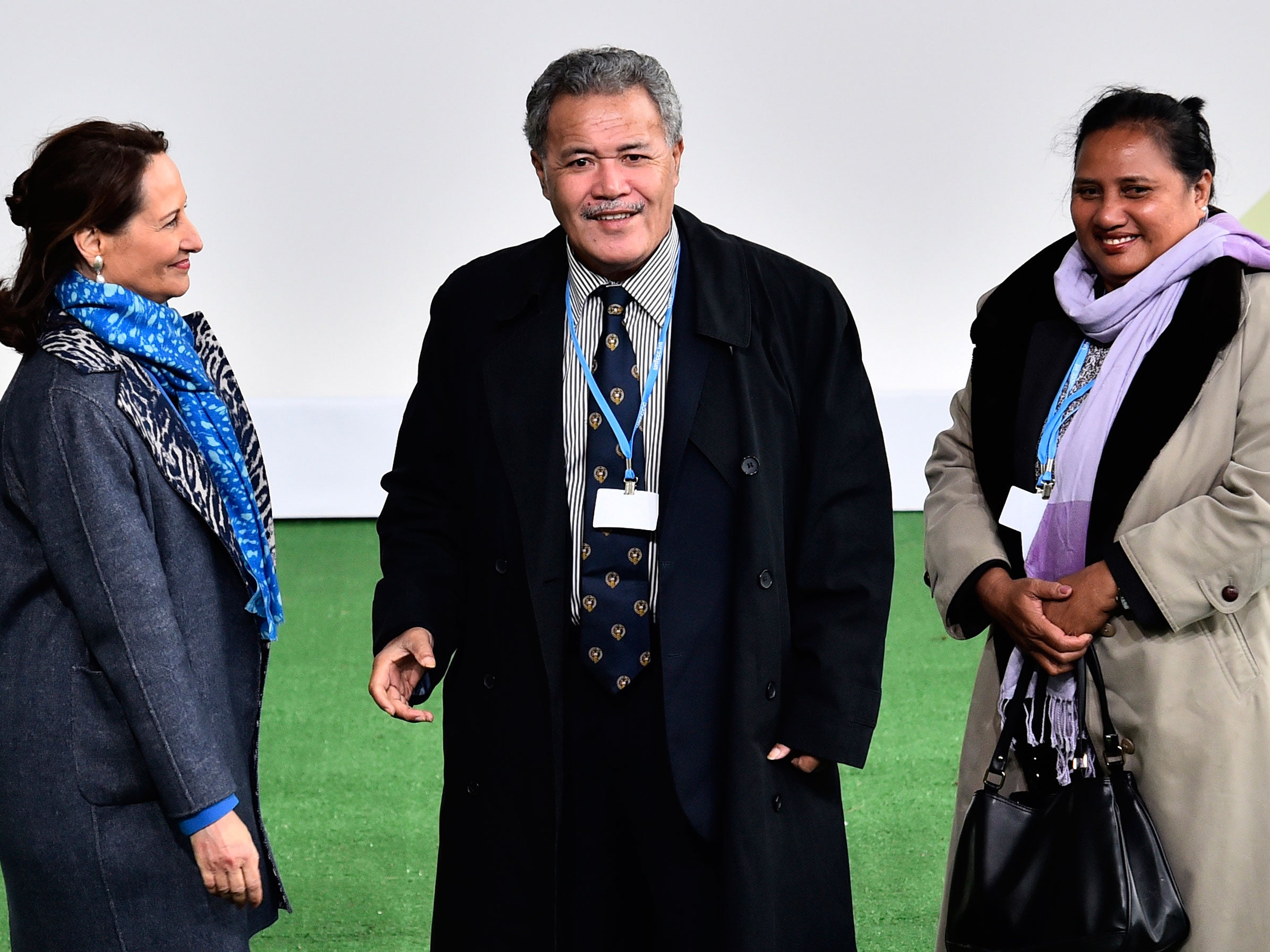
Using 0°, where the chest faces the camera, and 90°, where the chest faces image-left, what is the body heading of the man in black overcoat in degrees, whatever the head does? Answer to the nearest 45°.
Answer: approximately 0°

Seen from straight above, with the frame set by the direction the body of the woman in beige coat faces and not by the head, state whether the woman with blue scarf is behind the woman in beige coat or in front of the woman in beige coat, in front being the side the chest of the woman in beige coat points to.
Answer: in front

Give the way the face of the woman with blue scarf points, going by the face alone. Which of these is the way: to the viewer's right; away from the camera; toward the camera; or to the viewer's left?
to the viewer's right

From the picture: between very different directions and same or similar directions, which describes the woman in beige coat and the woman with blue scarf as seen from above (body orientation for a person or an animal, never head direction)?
very different directions

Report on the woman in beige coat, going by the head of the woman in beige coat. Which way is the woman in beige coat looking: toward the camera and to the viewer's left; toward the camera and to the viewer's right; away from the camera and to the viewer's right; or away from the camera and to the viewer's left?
toward the camera and to the viewer's left

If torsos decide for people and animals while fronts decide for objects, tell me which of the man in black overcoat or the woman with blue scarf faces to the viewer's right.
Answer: the woman with blue scarf

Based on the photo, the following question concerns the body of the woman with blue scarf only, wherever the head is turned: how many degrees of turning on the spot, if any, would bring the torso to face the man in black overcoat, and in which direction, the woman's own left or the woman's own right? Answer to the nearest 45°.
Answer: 0° — they already face them

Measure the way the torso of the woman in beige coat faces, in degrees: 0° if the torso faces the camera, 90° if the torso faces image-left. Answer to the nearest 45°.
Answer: approximately 45°

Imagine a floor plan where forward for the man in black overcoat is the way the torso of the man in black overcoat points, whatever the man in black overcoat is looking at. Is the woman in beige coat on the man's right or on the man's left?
on the man's left

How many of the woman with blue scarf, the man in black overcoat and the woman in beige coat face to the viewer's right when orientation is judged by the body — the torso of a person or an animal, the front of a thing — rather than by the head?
1

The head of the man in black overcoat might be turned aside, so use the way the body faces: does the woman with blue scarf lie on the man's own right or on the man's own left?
on the man's own right

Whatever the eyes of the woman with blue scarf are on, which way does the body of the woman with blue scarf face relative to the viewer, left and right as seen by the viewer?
facing to the right of the viewer

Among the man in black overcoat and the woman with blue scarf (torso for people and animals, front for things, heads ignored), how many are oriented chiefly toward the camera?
1
